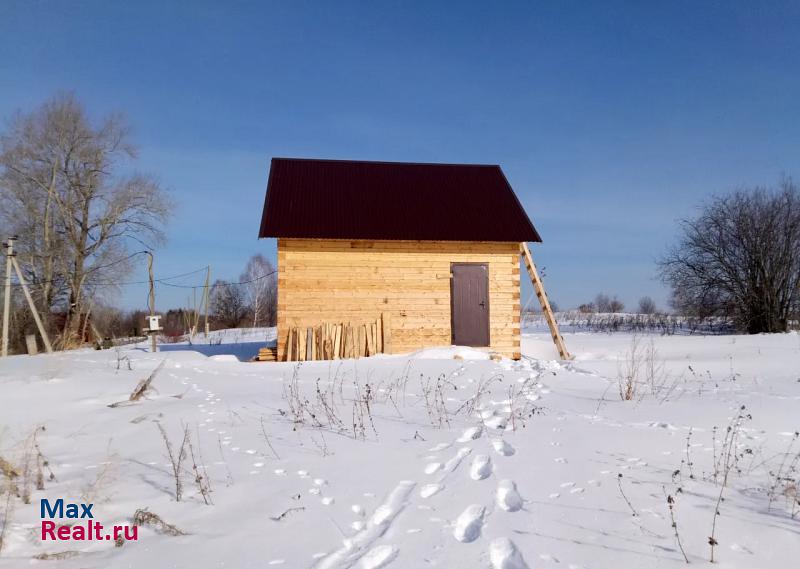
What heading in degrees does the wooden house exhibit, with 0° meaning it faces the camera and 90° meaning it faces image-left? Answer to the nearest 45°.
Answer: approximately 0°

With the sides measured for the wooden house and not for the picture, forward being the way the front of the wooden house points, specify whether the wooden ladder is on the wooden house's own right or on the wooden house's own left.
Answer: on the wooden house's own left

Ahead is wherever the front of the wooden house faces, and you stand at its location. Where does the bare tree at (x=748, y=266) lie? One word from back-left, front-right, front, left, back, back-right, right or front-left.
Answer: back-left
